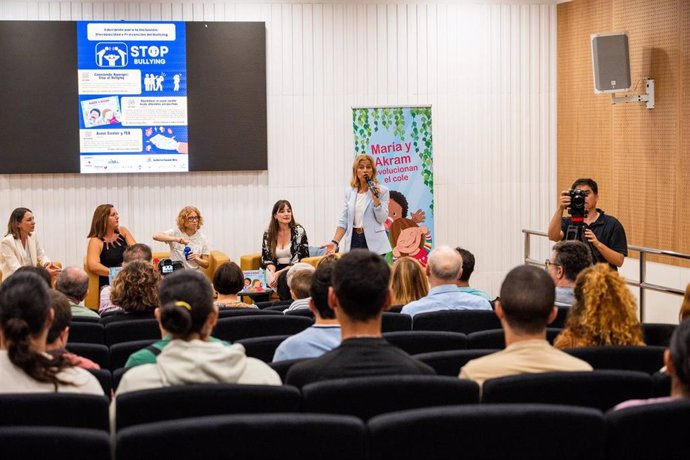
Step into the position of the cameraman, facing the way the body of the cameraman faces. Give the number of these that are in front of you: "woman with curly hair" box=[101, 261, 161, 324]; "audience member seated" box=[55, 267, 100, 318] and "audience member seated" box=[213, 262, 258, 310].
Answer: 3

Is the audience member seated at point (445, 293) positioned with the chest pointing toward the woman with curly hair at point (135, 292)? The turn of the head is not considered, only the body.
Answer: no

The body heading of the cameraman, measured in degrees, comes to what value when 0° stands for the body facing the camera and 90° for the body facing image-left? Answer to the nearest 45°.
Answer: approximately 45°

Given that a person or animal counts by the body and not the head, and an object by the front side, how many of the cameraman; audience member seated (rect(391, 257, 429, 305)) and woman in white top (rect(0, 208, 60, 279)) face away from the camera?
1

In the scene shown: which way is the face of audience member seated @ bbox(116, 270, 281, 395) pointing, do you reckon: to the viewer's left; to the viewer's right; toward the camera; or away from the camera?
away from the camera

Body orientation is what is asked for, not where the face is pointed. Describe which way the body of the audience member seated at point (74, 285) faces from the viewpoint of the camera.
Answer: away from the camera

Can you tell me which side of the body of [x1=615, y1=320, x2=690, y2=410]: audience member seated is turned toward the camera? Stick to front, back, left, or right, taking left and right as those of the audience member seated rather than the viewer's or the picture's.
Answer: back

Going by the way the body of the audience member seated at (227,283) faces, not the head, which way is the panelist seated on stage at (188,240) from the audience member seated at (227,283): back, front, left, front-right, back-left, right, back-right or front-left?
front

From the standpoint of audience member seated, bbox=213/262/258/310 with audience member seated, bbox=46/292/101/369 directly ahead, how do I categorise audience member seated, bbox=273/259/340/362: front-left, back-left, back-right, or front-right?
front-left

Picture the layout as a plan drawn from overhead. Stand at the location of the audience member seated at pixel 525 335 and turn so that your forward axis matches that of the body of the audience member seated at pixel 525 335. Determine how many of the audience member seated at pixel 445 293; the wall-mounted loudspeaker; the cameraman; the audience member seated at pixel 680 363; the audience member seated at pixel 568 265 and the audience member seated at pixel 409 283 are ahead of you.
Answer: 5

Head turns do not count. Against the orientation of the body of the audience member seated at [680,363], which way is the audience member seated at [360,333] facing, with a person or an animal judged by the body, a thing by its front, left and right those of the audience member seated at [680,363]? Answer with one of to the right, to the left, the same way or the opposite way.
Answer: the same way

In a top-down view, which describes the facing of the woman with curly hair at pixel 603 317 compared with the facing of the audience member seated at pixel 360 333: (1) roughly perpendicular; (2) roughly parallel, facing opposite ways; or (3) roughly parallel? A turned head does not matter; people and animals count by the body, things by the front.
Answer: roughly parallel

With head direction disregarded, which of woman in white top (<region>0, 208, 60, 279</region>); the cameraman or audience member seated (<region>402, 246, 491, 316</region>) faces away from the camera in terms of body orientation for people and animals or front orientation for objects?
the audience member seated

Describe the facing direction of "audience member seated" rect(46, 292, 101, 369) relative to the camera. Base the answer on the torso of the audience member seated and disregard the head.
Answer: away from the camera

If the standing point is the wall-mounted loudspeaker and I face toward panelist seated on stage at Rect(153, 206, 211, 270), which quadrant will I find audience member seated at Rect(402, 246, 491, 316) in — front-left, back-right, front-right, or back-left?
front-left

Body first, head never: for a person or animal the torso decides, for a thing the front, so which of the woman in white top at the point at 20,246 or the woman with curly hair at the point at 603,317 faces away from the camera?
the woman with curly hair

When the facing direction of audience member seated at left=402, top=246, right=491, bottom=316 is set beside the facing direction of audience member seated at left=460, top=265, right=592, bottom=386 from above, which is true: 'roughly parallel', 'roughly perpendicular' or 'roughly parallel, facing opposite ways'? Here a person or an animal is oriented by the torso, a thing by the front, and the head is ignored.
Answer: roughly parallel

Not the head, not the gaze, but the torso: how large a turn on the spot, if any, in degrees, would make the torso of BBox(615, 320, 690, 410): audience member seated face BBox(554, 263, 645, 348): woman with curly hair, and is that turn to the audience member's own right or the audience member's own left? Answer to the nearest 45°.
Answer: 0° — they already face them

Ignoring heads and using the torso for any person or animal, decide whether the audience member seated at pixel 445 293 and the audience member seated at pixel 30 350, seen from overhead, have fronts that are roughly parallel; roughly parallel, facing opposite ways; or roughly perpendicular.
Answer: roughly parallel

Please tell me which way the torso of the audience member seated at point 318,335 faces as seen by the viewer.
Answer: away from the camera

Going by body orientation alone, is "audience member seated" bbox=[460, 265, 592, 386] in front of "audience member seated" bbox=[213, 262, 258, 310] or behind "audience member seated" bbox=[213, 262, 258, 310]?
behind

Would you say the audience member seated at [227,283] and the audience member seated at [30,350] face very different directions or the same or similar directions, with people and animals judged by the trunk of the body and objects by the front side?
same or similar directions
